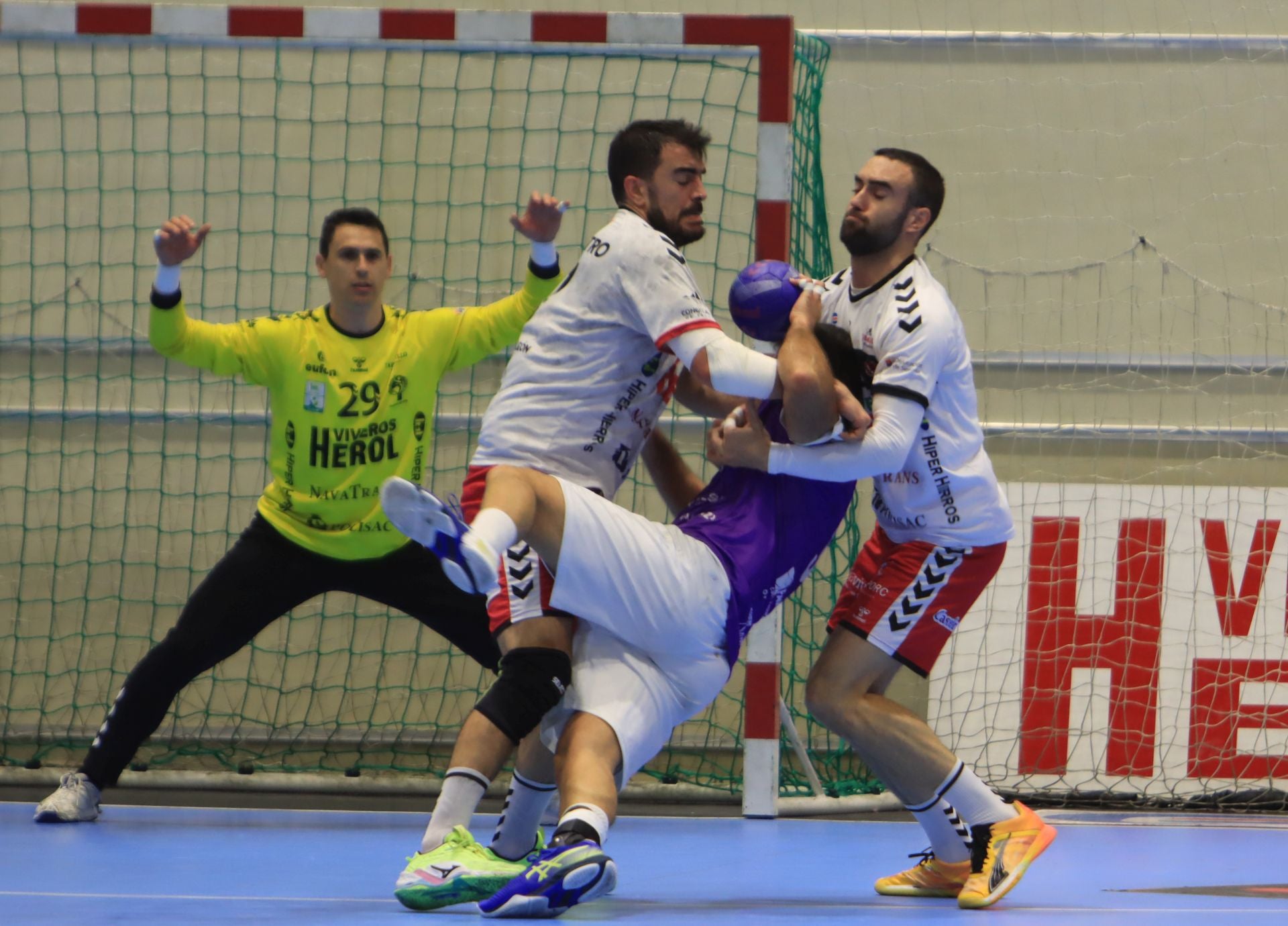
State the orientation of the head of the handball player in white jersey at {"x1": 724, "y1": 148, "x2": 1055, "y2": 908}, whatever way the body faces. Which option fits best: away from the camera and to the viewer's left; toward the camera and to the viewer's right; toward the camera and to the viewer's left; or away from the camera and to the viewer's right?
toward the camera and to the viewer's left

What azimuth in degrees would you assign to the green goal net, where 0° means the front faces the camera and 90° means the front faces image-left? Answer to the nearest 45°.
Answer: approximately 0°

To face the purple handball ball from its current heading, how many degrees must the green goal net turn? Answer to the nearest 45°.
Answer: approximately 45° to its left

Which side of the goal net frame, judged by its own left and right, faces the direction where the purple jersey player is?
front

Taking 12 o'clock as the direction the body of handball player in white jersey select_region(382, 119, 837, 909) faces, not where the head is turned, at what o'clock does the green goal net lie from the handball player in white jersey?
The green goal net is roughly at 8 o'clock from the handball player in white jersey.

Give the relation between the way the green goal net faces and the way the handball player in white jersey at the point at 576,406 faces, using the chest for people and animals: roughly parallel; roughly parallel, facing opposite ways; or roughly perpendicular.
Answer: roughly perpendicular

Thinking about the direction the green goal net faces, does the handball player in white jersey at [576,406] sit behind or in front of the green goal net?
in front

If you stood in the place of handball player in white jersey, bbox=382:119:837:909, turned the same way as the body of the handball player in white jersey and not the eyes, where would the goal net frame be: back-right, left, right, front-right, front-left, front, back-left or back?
left

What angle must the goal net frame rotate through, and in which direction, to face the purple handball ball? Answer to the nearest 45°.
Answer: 0° — it already faces it

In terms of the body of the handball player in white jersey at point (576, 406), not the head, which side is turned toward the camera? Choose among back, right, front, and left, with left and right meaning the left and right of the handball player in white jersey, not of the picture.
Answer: right

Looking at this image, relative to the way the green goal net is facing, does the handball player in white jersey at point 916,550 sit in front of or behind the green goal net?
in front

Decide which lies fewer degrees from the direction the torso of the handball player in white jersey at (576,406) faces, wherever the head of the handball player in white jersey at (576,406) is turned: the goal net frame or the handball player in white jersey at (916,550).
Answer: the handball player in white jersey

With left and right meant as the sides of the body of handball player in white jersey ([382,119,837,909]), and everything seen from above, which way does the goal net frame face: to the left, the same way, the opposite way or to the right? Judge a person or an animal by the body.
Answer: to the right
